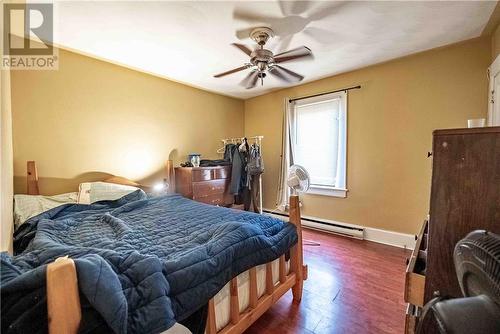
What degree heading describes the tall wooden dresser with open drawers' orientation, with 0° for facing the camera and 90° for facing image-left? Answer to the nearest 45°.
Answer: approximately 90°

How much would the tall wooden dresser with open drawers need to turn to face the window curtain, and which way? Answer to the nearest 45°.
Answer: approximately 45° to its right

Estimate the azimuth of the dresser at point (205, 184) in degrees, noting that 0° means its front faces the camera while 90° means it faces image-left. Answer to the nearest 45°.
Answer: approximately 315°

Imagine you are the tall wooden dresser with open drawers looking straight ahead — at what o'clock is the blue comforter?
The blue comforter is roughly at 11 o'clock from the tall wooden dresser with open drawers.

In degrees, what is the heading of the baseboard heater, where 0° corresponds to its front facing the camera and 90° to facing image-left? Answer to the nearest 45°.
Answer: approximately 45°

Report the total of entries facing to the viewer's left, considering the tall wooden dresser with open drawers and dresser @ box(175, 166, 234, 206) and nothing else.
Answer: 1

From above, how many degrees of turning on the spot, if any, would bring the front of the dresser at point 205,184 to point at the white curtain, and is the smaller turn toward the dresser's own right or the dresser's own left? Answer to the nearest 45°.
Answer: approximately 45° to the dresser's own left

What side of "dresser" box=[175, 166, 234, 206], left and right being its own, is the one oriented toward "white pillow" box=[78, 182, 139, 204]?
right
